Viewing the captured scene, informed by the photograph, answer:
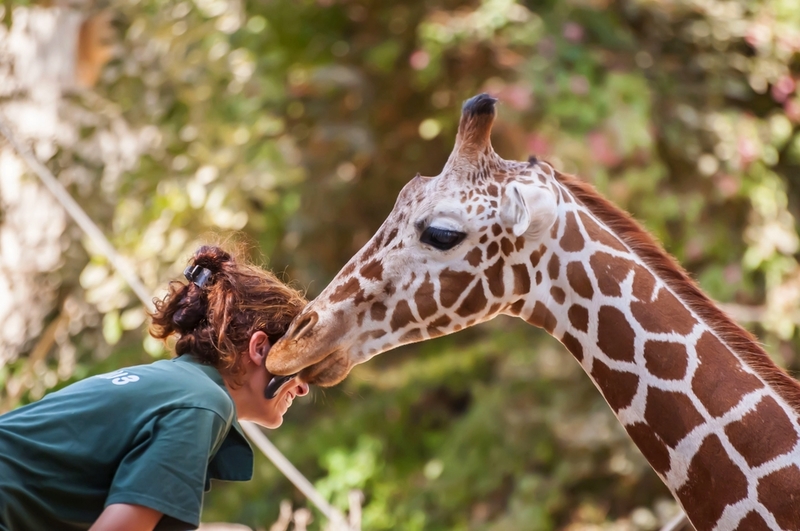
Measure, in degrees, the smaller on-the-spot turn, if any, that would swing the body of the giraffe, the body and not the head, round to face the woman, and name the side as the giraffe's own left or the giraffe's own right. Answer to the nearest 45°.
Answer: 0° — it already faces them

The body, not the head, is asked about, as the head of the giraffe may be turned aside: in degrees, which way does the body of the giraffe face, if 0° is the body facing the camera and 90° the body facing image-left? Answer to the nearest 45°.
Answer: approximately 90°
